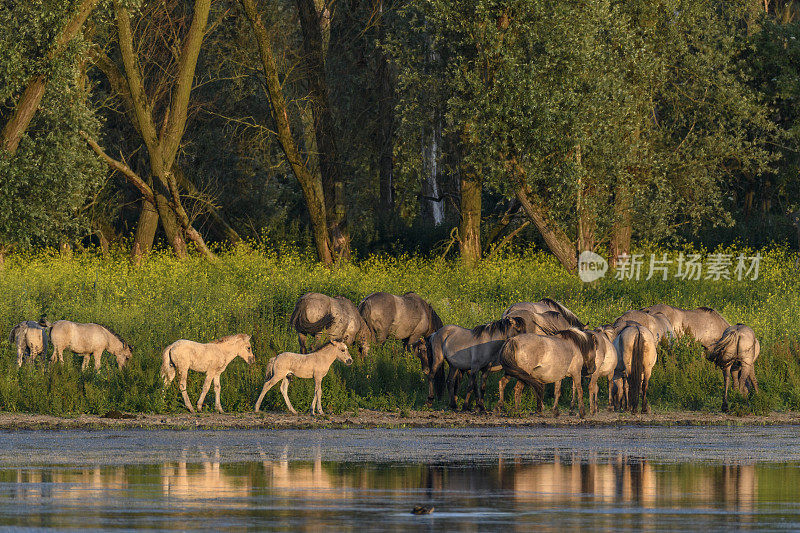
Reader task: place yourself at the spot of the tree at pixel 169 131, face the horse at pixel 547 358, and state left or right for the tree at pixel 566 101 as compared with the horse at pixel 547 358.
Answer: left

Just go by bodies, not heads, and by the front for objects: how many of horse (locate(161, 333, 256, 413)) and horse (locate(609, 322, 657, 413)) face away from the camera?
1

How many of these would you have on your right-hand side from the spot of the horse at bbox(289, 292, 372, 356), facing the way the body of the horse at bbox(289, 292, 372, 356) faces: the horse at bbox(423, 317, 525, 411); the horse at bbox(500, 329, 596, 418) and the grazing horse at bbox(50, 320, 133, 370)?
2

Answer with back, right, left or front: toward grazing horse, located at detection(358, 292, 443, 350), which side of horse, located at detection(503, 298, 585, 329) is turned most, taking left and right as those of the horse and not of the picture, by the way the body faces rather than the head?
back

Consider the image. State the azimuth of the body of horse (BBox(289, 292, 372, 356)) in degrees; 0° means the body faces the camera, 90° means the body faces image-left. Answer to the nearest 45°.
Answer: approximately 225°

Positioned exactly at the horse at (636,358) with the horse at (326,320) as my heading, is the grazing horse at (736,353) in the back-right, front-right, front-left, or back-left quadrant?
back-right

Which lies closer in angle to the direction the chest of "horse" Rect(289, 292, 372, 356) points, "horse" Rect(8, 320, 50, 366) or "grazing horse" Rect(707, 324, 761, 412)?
the grazing horse

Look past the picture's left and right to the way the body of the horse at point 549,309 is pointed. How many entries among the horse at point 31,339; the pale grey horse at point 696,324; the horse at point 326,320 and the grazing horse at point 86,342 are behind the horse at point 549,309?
3

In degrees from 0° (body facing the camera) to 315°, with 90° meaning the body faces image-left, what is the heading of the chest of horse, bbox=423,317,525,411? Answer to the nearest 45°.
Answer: approximately 270°

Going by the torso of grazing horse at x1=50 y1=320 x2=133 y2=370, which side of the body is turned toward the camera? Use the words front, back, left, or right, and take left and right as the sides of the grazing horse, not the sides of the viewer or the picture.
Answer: right

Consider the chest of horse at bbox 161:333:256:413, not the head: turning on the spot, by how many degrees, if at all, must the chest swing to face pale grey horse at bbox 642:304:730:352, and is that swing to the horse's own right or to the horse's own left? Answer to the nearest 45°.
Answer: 0° — it already faces it

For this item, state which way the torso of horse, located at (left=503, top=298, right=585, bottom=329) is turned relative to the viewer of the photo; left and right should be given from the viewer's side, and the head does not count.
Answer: facing to the right of the viewer

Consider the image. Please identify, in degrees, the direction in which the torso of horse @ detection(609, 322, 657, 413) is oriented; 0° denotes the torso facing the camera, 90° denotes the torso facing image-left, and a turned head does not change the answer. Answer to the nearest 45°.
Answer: approximately 180°
